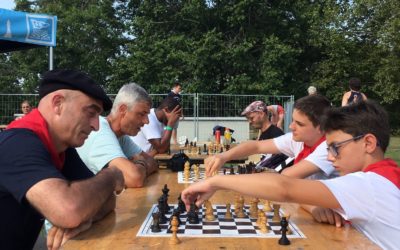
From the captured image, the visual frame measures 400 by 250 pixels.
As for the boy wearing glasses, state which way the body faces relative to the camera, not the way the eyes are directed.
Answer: to the viewer's left

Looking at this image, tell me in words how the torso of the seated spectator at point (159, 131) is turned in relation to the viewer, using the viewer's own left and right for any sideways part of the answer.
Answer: facing to the right of the viewer

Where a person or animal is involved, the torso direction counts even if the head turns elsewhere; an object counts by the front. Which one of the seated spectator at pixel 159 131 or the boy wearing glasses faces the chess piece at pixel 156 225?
the boy wearing glasses

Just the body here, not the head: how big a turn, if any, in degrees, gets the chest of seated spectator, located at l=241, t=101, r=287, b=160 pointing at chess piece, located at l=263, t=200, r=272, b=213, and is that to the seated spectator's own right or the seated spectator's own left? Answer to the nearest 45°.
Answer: approximately 90° to the seated spectator's own left
